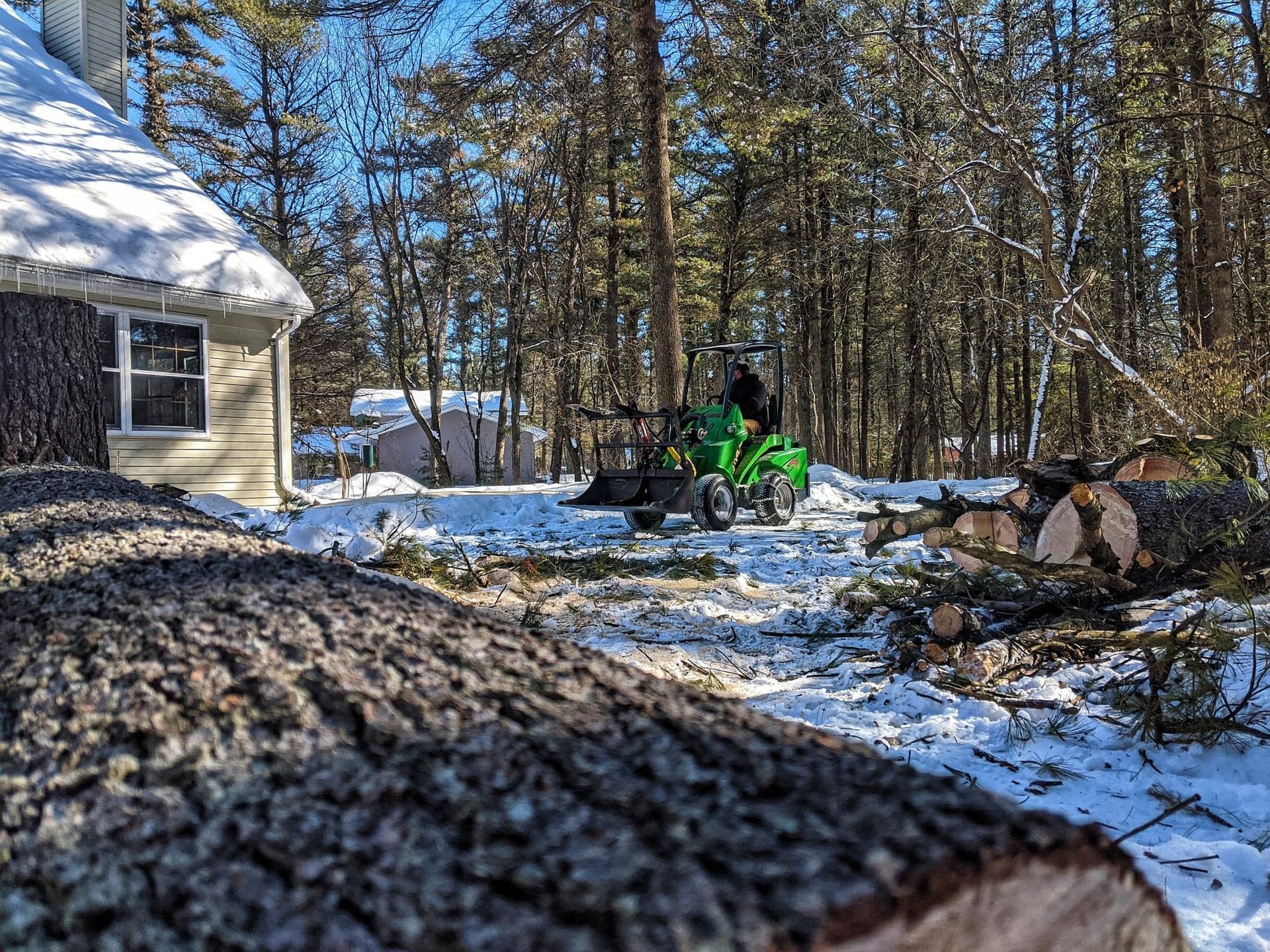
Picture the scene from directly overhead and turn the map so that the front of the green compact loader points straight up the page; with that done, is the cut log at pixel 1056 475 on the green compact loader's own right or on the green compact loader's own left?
on the green compact loader's own left

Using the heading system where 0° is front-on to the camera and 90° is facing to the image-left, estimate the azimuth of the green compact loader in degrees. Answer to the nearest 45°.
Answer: approximately 45°

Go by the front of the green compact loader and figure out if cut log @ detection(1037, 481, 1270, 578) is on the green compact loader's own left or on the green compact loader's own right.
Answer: on the green compact loader's own left

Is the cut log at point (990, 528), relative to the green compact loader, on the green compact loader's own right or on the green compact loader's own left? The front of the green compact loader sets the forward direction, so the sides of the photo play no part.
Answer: on the green compact loader's own left

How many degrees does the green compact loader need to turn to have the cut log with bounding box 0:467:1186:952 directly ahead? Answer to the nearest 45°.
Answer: approximately 45° to its left

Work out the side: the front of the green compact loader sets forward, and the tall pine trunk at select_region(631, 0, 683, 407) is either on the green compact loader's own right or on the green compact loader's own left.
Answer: on the green compact loader's own right

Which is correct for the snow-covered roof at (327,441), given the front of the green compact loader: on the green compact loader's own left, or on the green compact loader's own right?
on the green compact loader's own right
